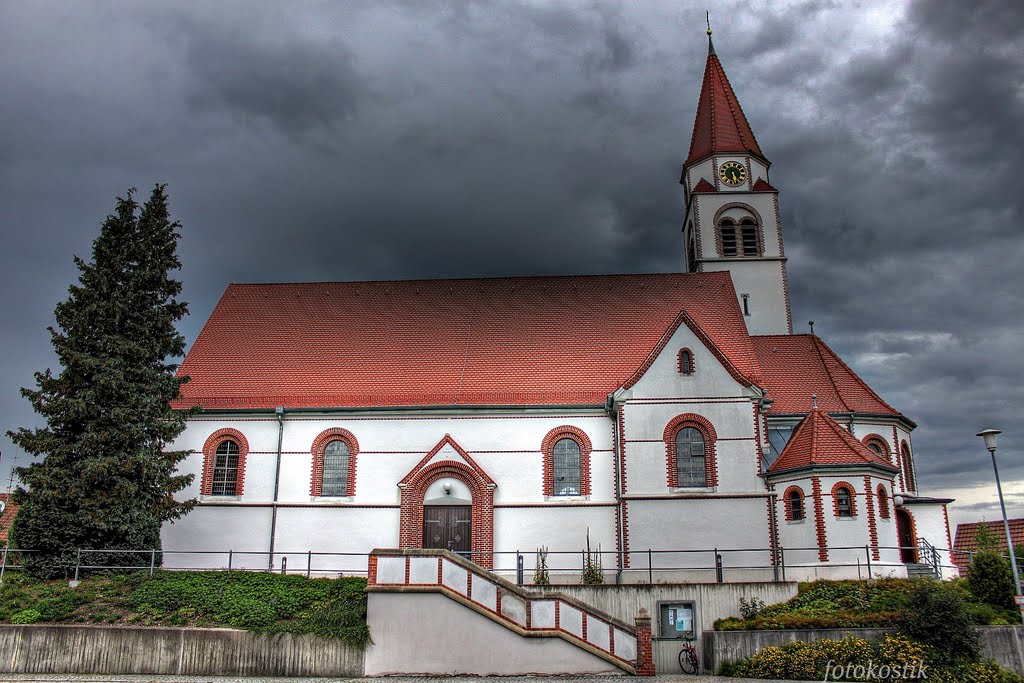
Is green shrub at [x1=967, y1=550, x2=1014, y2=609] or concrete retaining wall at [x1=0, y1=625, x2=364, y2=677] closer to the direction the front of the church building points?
the concrete retaining wall

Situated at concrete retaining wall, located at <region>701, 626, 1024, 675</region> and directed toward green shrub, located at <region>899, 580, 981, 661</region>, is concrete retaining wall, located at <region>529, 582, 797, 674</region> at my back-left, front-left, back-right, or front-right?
back-left
